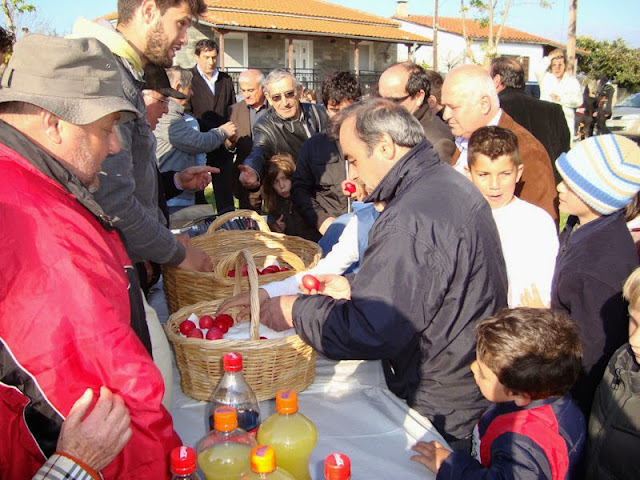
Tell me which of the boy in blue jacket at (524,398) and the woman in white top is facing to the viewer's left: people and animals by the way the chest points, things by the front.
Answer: the boy in blue jacket

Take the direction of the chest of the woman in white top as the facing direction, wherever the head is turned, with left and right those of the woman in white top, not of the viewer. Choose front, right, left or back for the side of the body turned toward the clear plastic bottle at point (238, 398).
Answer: front

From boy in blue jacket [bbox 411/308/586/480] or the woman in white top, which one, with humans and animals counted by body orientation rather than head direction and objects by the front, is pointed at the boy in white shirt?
the woman in white top

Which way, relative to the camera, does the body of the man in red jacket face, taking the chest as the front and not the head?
to the viewer's right

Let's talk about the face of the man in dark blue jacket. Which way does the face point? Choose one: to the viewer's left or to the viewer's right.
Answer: to the viewer's left

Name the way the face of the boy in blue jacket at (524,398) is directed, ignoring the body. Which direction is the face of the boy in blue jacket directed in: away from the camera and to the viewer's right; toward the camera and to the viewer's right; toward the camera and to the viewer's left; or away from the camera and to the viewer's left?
away from the camera and to the viewer's left

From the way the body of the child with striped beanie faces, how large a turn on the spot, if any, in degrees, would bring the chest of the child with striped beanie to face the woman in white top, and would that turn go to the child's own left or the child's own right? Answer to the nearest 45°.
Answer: approximately 90° to the child's own right

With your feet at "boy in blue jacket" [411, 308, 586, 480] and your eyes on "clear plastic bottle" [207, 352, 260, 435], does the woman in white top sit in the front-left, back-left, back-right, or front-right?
back-right

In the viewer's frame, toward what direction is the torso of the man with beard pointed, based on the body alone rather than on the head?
to the viewer's right

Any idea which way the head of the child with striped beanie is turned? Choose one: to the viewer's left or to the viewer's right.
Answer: to the viewer's left

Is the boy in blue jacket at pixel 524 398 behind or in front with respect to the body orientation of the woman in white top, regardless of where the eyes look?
in front

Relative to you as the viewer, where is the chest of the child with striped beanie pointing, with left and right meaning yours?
facing to the left of the viewer

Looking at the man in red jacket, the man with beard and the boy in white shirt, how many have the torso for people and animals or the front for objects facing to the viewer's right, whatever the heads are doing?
2

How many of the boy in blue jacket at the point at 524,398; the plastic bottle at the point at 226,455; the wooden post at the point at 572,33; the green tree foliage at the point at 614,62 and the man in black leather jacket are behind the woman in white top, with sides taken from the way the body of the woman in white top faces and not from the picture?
2
